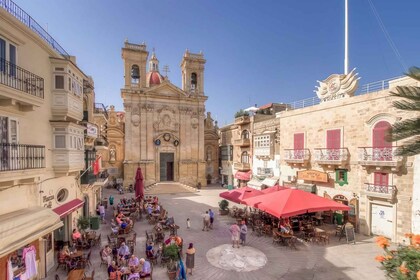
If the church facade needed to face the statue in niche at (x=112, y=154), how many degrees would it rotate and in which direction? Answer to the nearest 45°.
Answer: approximately 90° to its right

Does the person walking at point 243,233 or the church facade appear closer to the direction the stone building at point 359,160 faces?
the person walking

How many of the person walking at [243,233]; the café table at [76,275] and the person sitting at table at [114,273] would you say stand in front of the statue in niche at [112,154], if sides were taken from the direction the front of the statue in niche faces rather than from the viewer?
3

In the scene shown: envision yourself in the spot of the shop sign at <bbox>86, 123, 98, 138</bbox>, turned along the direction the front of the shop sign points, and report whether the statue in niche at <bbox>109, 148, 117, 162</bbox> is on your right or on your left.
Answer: on your left

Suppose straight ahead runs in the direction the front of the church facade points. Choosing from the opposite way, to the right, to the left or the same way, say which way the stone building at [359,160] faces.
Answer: to the right

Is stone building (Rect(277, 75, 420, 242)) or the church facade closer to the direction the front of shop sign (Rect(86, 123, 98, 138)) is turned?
the stone building

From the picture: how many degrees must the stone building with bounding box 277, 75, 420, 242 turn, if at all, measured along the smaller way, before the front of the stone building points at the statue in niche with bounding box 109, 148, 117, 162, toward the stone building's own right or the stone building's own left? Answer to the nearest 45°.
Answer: approximately 45° to the stone building's own right

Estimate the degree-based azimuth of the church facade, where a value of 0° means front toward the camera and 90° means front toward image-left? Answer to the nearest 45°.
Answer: approximately 0°

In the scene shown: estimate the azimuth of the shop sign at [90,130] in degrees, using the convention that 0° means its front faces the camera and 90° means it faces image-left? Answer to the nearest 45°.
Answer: approximately 315°
